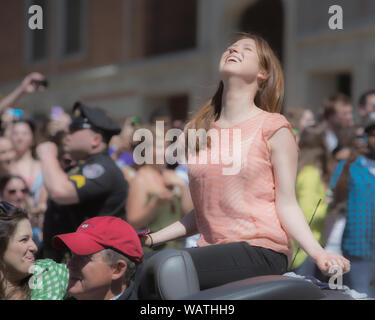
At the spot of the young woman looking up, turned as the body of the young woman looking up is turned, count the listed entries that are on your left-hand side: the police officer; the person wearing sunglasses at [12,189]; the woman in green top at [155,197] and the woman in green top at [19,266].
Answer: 0

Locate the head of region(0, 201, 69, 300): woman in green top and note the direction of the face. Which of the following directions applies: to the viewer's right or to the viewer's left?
to the viewer's right

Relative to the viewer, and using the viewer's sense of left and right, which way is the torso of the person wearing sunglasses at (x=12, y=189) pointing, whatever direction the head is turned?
facing the viewer and to the right of the viewer

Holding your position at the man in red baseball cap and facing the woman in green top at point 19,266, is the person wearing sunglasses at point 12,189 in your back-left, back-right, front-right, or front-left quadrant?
front-right

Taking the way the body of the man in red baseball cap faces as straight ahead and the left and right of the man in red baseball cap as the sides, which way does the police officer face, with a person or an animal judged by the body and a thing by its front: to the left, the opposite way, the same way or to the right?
the same way

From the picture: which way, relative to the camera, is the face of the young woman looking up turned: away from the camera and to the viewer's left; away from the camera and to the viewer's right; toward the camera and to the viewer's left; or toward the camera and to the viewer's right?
toward the camera and to the viewer's left

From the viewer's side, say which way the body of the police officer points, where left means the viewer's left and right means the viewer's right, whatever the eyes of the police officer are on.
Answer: facing to the left of the viewer

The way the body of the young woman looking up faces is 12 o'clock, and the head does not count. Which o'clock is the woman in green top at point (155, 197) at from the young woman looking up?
The woman in green top is roughly at 4 o'clock from the young woman looking up.
